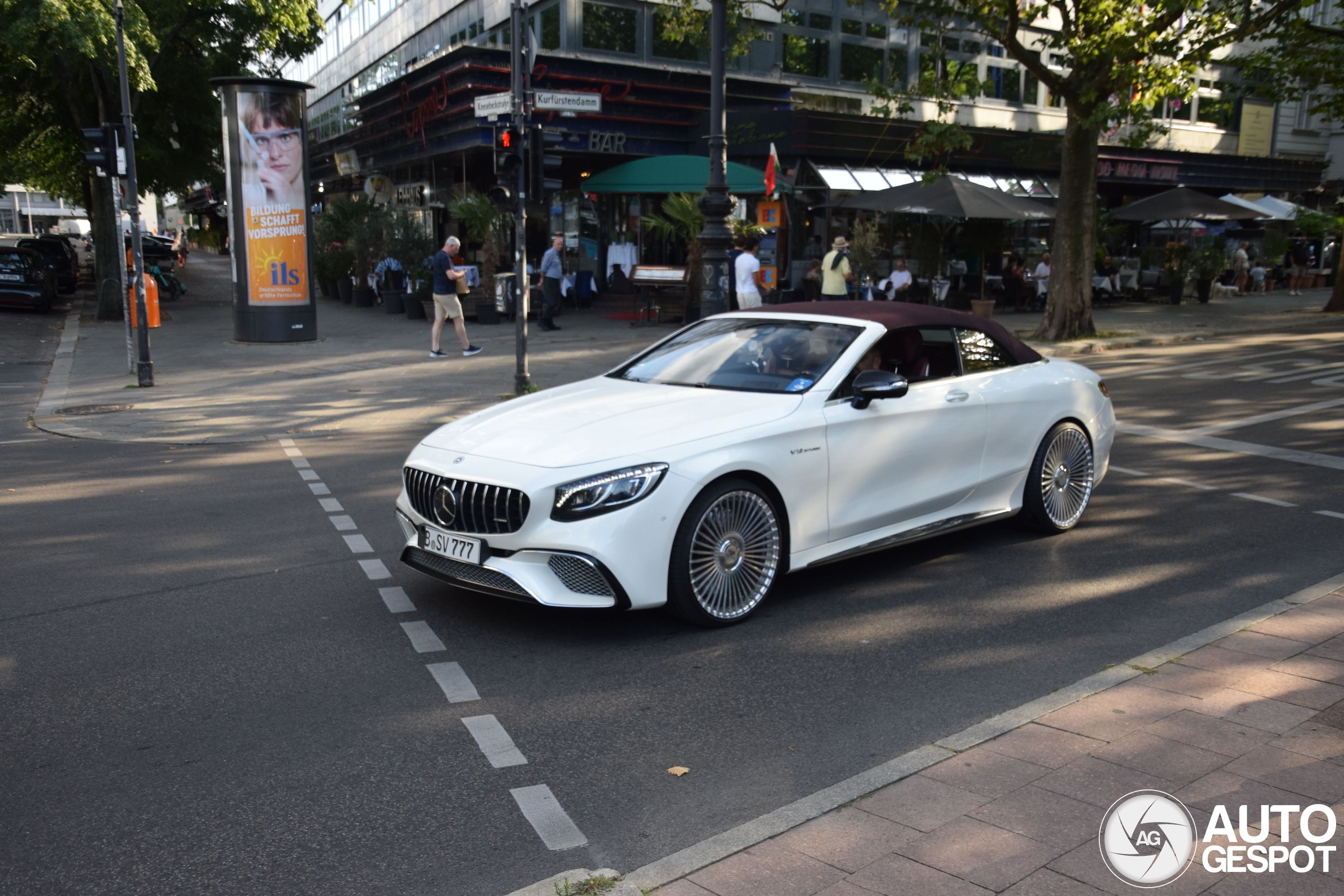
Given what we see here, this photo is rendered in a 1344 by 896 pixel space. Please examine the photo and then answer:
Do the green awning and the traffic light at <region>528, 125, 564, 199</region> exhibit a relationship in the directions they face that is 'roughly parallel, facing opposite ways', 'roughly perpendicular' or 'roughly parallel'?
roughly perpendicular

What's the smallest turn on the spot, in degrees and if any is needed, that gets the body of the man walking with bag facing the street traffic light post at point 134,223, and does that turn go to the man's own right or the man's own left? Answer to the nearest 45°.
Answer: approximately 135° to the man's own right

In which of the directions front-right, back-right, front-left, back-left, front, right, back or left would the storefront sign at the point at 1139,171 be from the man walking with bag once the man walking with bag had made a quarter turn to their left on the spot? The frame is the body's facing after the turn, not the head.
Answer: front-right

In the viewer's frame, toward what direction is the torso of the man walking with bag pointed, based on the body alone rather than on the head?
to the viewer's right

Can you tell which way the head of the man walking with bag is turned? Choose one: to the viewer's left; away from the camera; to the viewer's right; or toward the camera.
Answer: to the viewer's right

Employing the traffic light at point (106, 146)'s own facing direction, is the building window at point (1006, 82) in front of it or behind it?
behind

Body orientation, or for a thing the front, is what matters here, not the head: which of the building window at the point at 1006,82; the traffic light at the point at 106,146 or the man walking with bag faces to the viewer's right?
the man walking with bag
